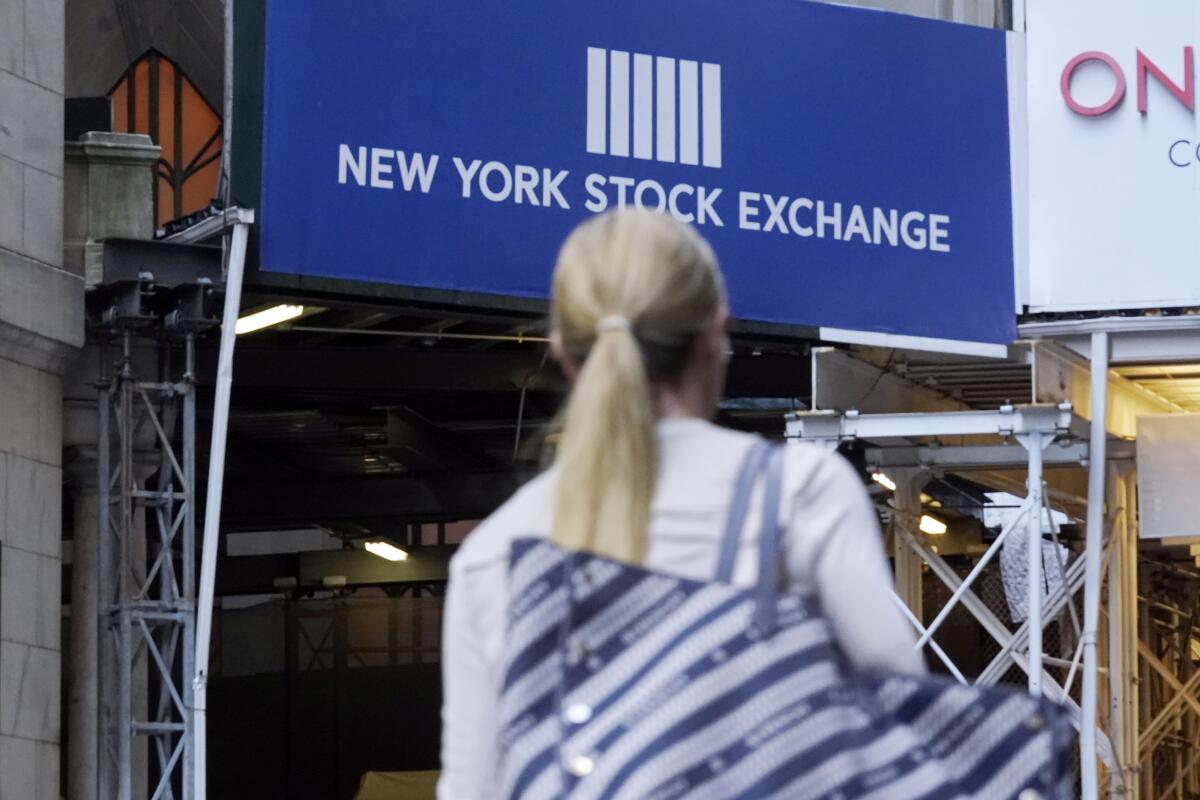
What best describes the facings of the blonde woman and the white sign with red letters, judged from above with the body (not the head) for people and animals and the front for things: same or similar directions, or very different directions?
very different directions

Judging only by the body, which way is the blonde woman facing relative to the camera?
away from the camera

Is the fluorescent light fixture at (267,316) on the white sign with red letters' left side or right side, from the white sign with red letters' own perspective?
on its right

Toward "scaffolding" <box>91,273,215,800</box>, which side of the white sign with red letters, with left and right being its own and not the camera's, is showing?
right

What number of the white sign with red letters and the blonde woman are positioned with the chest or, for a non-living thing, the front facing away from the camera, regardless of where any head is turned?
1

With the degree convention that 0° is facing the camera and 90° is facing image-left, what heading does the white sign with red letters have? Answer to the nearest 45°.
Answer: approximately 0°
